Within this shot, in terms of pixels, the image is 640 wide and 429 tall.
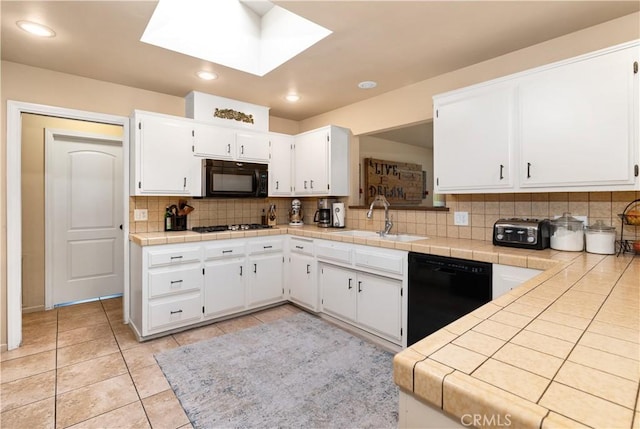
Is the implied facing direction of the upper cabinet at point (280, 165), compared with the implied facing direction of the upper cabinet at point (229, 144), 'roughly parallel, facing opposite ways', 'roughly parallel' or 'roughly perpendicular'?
roughly parallel

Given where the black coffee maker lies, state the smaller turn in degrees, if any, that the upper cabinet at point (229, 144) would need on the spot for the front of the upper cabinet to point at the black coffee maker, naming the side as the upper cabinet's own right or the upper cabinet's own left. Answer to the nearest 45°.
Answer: approximately 45° to the upper cabinet's own left

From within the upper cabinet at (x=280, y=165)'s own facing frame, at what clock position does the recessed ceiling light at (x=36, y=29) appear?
The recessed ceiling light is roughly at 3 o'clock from the upper cabinet.

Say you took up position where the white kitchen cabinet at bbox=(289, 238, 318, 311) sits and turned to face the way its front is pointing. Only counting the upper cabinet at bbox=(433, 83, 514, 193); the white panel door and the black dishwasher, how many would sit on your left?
2

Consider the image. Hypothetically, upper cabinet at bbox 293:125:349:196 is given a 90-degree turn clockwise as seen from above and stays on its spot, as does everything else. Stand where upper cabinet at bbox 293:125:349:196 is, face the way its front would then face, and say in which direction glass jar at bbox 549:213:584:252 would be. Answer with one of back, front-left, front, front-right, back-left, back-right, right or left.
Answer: back

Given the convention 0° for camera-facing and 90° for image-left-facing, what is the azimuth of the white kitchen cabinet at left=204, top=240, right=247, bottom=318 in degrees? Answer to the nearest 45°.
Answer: approximately 315°

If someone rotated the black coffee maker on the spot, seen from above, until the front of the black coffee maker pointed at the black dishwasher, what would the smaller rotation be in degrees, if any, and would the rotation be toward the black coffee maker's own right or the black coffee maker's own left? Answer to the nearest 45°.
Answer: approximately 90° to the black coffee maker's own left

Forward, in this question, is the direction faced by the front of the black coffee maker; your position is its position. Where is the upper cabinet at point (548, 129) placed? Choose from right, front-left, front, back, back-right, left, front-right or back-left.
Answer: left

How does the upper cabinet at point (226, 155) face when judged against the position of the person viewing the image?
facing the viewer and to the right of the viewer

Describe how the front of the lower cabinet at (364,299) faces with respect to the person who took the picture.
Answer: facing the viewer and to the left of the viewer

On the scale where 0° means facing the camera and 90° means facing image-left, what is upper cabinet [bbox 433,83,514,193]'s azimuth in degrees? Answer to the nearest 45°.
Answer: approximately 45°

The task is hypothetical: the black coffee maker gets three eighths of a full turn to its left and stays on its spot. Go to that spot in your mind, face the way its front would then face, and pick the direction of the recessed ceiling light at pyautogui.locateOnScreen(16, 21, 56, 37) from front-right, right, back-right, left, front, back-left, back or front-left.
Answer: back-right

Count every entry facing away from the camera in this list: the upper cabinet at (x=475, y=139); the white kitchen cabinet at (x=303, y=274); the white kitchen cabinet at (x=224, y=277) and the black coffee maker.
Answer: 0

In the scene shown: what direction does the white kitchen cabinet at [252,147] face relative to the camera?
toward the camera

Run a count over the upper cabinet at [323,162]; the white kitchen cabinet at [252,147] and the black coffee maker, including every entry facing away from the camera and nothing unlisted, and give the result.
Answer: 0
